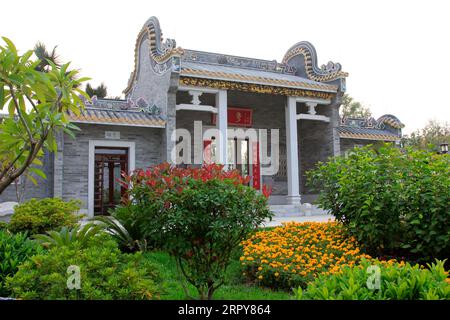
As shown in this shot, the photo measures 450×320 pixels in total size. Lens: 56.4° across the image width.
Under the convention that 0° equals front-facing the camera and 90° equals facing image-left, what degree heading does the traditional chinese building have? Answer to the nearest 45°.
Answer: approximately 315°

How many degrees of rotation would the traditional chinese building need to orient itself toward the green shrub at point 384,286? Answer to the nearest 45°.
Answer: approximately 45° to its right

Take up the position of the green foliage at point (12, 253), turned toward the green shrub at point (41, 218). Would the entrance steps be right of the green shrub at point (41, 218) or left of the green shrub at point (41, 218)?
right

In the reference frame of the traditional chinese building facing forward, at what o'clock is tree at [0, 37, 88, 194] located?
The tree is roughly at 2 o'clock from the traditional chinese building.

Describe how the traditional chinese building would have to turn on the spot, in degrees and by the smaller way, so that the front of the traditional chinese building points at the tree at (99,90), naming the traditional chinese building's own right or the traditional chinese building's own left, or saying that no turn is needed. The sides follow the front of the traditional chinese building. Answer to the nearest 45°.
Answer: approximately 180°

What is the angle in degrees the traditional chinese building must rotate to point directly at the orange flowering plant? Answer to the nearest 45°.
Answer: approximately 45° to its right

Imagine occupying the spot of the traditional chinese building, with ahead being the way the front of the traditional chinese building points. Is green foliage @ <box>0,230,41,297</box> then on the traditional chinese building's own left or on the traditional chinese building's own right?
on the traditional chinese building's own right

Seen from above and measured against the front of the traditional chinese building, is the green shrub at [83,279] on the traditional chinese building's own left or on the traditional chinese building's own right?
on the traditional chinese building's own right

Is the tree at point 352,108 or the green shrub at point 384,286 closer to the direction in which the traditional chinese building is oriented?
the green shrub
